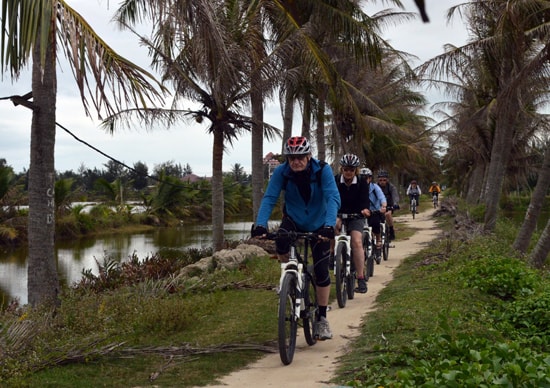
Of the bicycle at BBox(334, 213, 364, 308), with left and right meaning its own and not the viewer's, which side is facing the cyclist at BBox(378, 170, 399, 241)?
back

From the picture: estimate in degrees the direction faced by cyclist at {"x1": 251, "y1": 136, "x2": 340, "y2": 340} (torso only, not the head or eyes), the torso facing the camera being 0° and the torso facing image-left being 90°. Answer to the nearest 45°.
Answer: approximately 0°

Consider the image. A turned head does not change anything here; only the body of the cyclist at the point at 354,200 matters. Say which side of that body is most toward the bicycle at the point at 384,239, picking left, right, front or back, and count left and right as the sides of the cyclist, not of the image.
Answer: back

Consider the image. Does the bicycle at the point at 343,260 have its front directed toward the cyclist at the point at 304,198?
yes

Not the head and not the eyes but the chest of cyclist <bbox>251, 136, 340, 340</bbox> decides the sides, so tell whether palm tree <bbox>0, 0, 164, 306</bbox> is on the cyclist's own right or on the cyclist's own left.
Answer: on the cyclist's own right

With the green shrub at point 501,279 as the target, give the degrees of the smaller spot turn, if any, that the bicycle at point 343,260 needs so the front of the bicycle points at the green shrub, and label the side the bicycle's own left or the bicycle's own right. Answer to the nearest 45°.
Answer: approximately 90° to the bicycle's own left

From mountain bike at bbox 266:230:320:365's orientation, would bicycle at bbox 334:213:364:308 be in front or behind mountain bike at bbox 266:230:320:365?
behind

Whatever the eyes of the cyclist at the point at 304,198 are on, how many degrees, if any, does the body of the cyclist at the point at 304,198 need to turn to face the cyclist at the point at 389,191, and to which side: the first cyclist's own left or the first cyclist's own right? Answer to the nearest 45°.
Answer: approximately 180°

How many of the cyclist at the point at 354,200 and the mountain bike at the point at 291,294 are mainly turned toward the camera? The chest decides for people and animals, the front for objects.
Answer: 2

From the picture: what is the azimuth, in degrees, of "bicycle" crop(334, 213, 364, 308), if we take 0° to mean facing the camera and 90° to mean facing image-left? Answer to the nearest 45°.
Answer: approximately 0°
